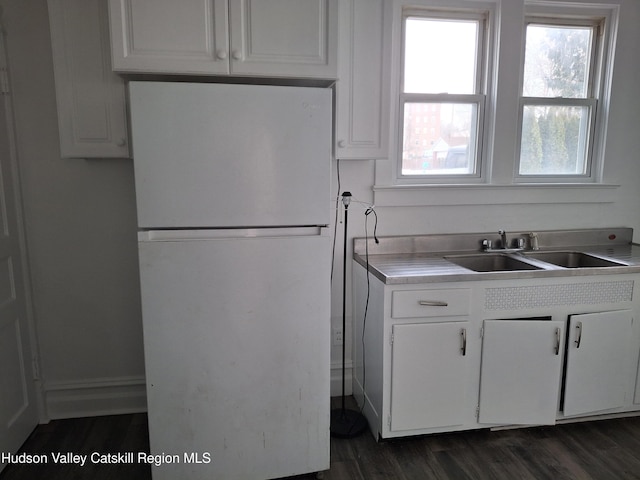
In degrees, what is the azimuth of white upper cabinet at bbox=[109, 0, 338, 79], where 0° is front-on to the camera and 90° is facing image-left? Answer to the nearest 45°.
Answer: approximately 0°

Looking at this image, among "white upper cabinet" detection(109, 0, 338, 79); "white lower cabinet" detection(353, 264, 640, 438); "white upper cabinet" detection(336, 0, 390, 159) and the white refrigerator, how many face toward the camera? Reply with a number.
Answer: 4

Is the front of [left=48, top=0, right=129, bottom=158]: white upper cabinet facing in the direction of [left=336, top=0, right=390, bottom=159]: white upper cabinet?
no

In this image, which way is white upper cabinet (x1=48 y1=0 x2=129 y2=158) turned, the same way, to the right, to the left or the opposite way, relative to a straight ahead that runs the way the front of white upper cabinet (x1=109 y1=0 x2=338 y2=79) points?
the same way

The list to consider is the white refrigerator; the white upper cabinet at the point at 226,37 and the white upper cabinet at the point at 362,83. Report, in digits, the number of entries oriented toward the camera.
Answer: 3

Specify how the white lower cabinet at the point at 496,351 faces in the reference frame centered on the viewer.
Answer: facing the viewer

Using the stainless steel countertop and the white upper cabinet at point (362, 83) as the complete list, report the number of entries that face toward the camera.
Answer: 2

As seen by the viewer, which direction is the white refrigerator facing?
toward the camera

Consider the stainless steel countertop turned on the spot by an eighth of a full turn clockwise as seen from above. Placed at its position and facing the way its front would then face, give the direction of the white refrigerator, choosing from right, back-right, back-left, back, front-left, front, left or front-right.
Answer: front

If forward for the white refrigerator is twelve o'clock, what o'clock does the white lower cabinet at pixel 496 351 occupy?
The white lower cabinet is roughly at 9 o'clock from the white refrigerator.

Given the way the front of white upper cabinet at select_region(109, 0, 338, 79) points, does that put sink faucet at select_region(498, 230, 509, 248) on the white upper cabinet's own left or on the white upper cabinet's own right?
on the white upper cabinet's own left

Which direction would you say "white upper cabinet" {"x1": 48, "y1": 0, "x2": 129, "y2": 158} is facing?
toward the camera

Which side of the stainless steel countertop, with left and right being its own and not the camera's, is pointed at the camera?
front

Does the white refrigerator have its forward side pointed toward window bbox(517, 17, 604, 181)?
no

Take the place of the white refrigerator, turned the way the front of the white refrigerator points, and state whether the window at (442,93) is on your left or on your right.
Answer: on your left
